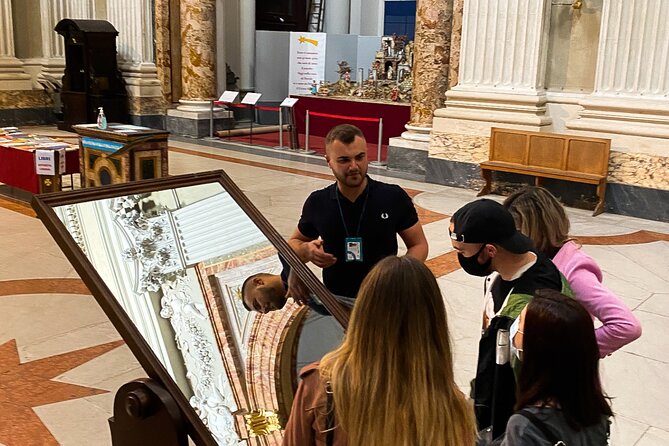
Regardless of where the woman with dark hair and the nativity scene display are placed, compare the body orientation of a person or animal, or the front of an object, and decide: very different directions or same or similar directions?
very different directions

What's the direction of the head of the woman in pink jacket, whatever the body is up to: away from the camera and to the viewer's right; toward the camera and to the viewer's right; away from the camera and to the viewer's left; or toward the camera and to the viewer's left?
away from the camera and to the viewer's left

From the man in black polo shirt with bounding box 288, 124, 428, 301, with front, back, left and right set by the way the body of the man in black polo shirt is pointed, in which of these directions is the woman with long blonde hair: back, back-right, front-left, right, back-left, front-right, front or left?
front

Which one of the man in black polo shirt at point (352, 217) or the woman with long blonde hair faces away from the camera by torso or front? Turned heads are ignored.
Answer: the woman with long blonde hair

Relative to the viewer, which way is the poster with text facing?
toward the camera

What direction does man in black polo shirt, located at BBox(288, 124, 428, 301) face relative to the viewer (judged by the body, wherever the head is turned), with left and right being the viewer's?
facing the viewer

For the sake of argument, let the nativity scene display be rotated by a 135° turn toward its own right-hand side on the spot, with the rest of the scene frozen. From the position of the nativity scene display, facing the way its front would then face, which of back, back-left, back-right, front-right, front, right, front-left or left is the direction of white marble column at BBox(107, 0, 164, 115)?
front-left

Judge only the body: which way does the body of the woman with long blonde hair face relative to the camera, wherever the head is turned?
away from the camera

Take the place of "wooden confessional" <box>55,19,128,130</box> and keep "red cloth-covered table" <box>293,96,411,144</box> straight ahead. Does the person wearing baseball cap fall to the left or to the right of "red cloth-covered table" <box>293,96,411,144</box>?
right

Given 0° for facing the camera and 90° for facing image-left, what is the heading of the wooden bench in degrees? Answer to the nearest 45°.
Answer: approximately 45°

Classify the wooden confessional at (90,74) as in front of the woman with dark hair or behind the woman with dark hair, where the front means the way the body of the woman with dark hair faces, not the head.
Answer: in front

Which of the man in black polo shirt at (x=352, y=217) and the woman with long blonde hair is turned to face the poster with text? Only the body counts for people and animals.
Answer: the woman with long blonde hair

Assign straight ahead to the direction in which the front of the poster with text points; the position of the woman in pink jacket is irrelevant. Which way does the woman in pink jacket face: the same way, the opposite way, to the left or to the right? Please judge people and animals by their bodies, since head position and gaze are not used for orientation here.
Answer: to the right

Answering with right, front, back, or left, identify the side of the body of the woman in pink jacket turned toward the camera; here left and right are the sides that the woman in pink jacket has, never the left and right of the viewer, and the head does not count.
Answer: left

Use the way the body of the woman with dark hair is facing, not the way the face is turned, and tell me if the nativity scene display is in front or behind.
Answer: in front

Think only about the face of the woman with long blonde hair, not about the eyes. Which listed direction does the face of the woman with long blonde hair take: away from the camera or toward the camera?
away from the camera

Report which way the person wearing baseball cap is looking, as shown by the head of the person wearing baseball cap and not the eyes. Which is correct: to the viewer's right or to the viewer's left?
to the viewer's left

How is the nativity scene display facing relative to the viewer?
toward the camera
